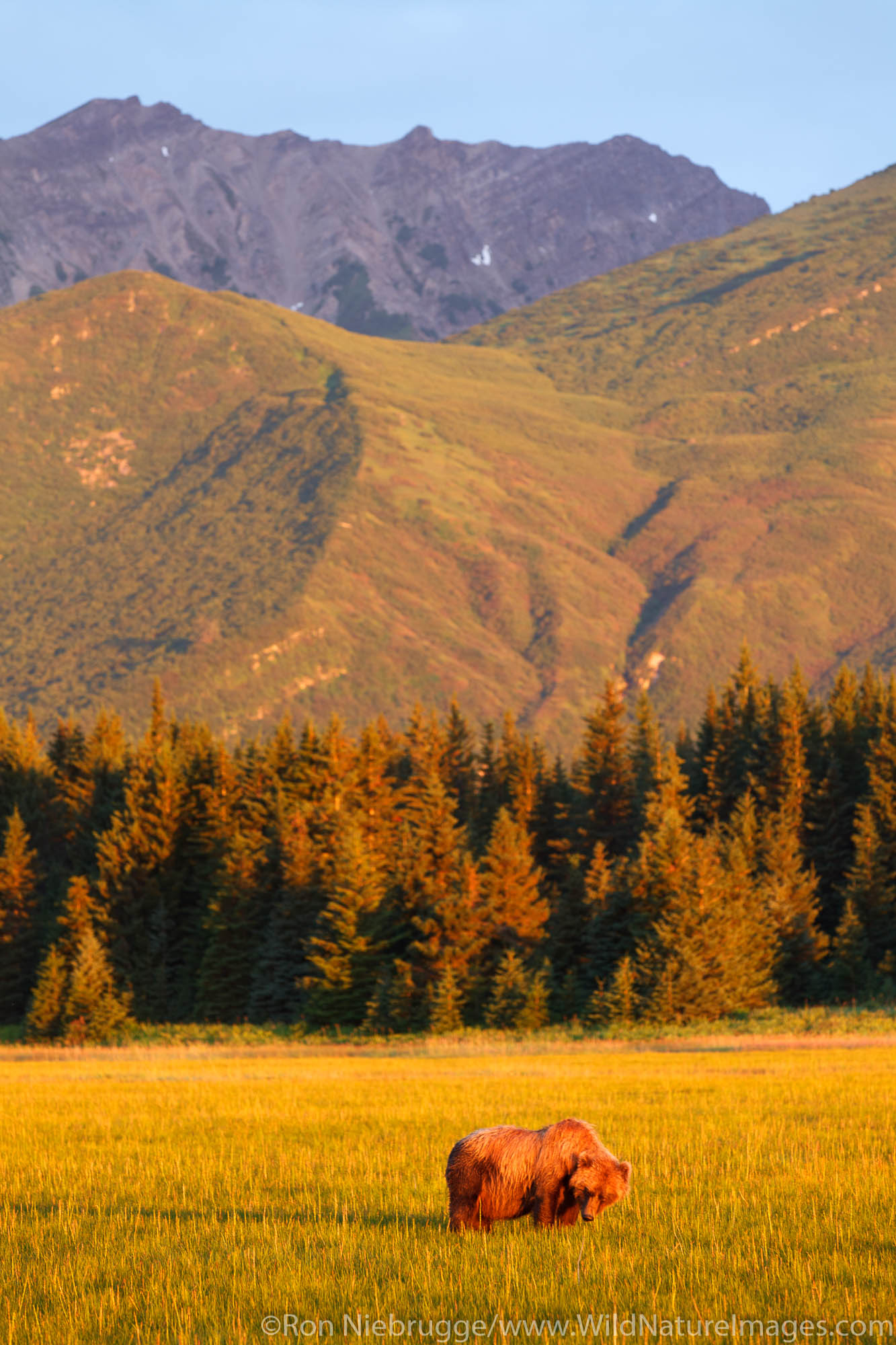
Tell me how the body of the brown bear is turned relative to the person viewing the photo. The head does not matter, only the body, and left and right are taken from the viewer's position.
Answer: facing to the right of the viewer
